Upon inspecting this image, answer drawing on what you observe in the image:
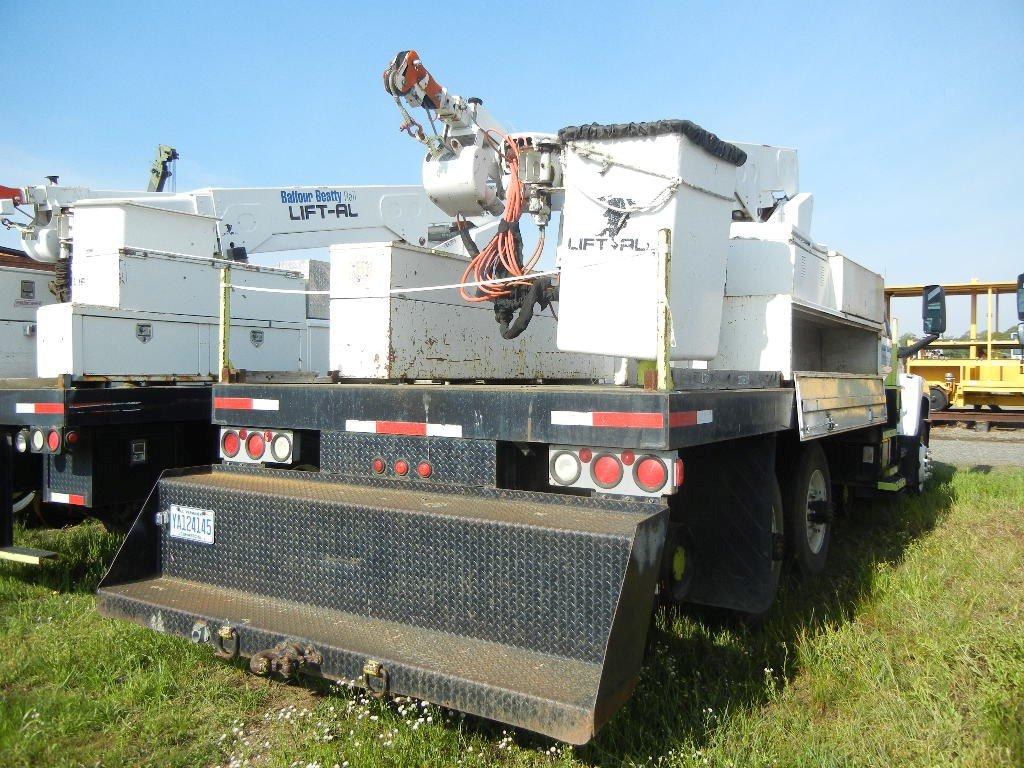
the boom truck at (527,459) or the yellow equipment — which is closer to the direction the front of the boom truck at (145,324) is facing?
the yellow equipment

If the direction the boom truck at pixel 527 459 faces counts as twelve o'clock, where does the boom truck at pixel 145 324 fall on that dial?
the boom truck at pixel 145 324 is roughly at 9 o'clock from the boom truck at pixel 527 459.

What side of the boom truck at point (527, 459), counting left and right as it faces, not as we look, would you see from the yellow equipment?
front

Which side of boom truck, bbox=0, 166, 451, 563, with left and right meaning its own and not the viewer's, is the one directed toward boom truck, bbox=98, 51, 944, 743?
right

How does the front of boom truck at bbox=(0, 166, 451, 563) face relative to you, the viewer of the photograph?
facing away from the viewer and to the right of the viewer

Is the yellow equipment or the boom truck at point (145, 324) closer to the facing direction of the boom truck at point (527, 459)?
the yellow equipment

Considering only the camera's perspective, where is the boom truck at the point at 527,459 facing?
facing away from the viewer and to the right of the viewer
